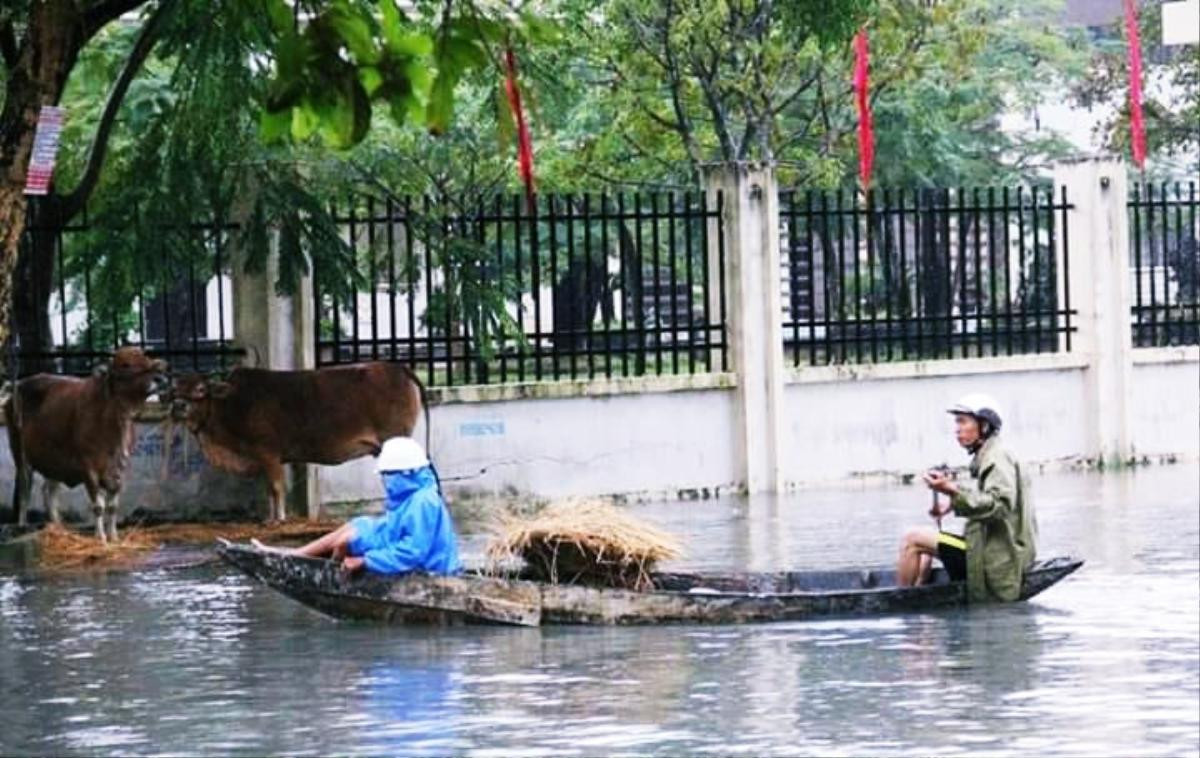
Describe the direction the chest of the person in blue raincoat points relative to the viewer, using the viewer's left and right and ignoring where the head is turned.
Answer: facing to the left of the viewer

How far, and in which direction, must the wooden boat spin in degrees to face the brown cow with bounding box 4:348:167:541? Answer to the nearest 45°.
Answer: approximately 45° to its right

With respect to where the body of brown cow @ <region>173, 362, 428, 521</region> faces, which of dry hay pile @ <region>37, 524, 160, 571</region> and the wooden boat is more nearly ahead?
the dry hay pile

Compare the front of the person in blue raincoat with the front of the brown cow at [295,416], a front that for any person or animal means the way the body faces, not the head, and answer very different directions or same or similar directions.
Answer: same or similar directions

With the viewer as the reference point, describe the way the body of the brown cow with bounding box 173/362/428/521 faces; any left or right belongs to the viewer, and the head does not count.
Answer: facing to the left of the viewer

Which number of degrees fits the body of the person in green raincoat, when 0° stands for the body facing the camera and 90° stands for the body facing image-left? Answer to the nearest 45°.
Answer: approximately 90°

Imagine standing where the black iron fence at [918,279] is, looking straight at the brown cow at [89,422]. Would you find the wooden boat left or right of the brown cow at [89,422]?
left

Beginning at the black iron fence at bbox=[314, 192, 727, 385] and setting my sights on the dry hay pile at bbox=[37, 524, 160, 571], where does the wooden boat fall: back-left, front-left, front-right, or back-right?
front-left

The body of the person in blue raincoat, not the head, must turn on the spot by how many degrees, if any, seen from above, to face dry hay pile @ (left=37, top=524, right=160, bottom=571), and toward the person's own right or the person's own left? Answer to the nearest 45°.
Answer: approximately 45° to the person's own right

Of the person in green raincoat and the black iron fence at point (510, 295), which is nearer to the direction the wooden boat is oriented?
the black iron fence

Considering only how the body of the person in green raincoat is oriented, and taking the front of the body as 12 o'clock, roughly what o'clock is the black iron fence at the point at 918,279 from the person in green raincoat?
The black iron fence is roughly at 3 o'clock from the person in green raincoat.

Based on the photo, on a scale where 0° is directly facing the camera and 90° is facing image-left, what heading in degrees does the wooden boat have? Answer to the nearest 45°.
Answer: approximately 90°
